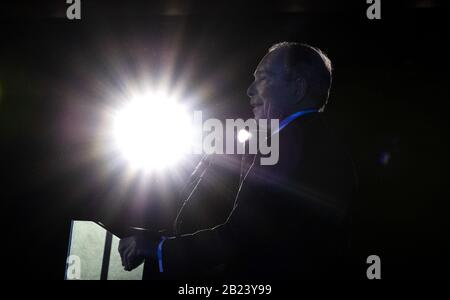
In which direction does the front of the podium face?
to the viewer's left

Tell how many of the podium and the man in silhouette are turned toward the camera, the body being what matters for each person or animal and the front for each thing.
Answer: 0

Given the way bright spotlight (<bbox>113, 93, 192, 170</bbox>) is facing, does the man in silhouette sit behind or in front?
in front

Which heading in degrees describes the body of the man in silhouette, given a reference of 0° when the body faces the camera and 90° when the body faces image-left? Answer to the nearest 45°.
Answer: approximately 90°

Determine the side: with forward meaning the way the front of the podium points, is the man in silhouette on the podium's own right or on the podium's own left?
on the podium's own left

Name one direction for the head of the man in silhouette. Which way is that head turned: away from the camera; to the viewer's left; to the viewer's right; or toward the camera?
to the viewer's left

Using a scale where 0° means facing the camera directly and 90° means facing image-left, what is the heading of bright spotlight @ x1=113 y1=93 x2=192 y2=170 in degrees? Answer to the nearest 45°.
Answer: approximately 0°
